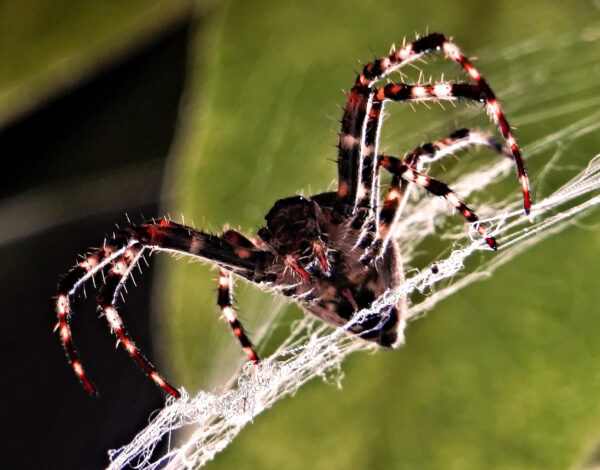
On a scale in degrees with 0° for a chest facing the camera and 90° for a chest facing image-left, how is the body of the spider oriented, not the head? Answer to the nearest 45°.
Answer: approximately 45°
